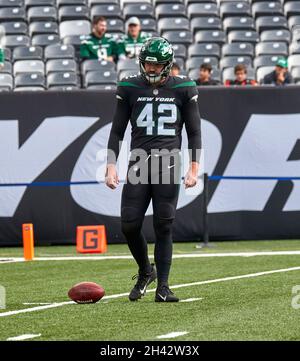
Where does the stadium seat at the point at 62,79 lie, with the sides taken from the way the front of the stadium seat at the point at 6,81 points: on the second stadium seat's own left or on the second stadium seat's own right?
on the second stadium seat's own left

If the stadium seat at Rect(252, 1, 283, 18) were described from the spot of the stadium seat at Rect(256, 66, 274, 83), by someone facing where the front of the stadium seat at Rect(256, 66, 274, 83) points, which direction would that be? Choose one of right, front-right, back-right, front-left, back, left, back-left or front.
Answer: back

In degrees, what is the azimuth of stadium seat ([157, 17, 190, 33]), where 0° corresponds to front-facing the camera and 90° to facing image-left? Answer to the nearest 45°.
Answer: approximately 0°

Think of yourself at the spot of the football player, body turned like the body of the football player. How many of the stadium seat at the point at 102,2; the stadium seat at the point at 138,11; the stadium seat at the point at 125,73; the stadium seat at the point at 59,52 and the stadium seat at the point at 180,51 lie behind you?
5

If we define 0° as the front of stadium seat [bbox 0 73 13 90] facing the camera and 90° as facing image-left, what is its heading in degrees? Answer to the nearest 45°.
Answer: approximately 0°

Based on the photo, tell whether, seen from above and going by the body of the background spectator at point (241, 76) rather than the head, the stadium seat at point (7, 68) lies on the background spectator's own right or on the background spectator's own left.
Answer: on the background spectator's own right
